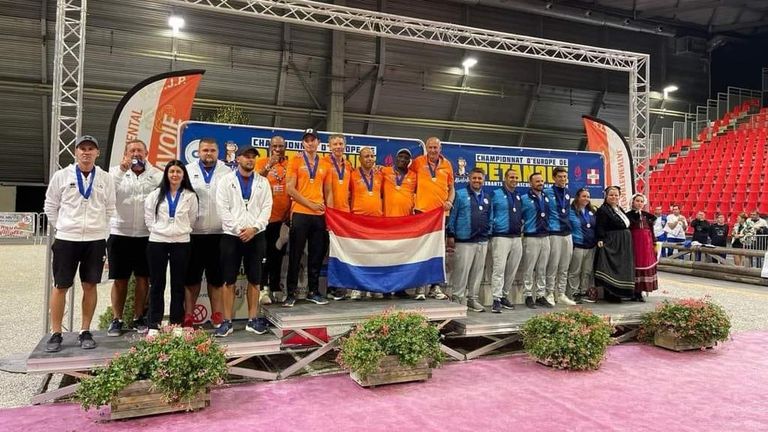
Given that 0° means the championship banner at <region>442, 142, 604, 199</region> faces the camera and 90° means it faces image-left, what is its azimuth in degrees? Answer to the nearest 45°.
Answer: approximately 0°

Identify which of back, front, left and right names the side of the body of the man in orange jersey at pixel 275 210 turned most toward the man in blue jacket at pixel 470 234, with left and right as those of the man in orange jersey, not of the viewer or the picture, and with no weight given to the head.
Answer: left

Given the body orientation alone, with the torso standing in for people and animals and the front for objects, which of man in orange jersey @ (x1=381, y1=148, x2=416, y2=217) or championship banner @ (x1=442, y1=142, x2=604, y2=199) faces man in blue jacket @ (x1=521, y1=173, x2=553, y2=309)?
the championship banner

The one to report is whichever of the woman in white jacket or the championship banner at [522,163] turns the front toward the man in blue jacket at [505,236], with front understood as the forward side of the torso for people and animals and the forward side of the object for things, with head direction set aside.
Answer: the championship banner

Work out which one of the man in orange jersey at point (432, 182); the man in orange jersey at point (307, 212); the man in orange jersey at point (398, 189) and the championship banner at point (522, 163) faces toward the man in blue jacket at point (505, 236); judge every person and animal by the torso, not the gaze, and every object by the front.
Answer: the championship banner

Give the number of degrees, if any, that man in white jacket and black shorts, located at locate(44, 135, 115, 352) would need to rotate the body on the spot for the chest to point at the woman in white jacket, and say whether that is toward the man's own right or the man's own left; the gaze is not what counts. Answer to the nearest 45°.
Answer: approximately 90° to the man's own left

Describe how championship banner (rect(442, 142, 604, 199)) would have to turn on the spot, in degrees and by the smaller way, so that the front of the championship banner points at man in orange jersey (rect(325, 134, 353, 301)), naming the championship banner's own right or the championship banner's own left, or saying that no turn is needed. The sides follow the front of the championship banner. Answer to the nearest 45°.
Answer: approximately 45° to the championship banner's own right

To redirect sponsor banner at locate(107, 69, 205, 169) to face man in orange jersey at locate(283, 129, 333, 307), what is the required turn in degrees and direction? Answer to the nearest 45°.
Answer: approximately 45° to its left

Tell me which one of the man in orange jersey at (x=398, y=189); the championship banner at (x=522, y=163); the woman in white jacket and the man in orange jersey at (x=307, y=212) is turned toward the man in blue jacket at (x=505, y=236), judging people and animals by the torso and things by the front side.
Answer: the championship banner
